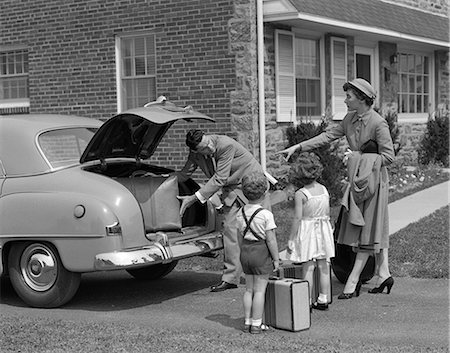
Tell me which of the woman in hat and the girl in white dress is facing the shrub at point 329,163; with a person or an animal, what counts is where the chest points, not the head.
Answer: the girl in white dress

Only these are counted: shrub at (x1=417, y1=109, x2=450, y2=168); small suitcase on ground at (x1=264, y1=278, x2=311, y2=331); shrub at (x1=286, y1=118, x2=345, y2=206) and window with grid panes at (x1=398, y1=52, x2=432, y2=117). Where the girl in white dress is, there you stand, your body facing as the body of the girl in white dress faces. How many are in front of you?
3

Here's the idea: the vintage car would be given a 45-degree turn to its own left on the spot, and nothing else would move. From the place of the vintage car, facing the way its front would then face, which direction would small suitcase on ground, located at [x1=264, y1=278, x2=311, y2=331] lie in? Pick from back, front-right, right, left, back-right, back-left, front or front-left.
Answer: back-left

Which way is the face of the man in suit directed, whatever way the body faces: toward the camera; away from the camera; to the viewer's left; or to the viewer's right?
to the viewer's left

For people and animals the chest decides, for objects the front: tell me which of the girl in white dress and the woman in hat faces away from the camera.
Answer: the girl in white dress

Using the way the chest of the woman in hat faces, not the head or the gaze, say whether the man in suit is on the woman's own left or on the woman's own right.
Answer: on the woman's own right

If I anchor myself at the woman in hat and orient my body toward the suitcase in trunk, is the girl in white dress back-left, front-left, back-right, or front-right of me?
front-left

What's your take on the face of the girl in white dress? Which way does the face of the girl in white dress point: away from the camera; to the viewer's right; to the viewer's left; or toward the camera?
away from the camera

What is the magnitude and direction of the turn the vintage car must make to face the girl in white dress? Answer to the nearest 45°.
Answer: approximately 180°

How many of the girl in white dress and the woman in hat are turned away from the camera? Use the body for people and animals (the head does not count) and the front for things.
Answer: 1

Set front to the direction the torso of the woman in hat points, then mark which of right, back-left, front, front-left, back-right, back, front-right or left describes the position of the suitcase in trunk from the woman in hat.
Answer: front-right

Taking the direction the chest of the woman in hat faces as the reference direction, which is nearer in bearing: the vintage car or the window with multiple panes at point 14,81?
the vintage car

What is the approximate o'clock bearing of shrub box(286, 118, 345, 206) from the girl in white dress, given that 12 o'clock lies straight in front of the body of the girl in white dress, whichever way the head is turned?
The shrub is roughly at 12 o'clock from the girl in white dress.

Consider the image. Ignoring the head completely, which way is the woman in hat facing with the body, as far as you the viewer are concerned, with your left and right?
facing the viewer and to the left of the viewer

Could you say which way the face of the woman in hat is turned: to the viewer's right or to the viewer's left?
to the viewer's left

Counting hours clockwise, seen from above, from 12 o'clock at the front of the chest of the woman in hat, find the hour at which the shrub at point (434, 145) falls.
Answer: The shrub is roughly at 5 o'clock from the woman in hat.

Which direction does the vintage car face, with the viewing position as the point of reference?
facing away from the viewer and to the left of the viewer

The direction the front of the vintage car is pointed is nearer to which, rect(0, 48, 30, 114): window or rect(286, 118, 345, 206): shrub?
the window

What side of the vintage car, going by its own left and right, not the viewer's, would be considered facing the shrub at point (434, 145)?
right

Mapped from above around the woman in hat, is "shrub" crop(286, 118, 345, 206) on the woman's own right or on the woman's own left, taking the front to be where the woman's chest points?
on the woman's own right

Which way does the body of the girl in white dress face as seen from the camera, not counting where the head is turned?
away from the camera
